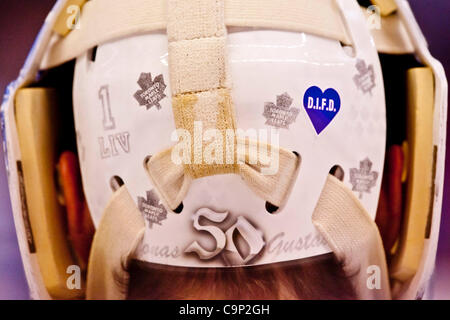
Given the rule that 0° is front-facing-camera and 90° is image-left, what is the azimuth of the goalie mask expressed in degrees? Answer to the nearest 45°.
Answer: approximately 180°
